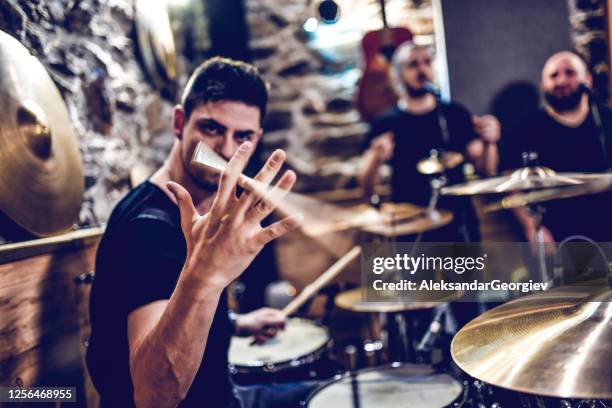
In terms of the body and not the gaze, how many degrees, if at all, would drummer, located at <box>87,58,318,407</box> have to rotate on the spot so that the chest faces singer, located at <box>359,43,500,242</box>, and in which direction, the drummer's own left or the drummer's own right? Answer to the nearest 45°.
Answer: approximately 90° to the drummer's own left

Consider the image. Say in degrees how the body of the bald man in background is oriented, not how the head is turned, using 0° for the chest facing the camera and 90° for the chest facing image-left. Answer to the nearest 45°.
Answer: approximately 0°

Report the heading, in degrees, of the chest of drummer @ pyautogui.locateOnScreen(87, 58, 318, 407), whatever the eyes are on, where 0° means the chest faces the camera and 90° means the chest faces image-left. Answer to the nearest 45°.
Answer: approximately 315°

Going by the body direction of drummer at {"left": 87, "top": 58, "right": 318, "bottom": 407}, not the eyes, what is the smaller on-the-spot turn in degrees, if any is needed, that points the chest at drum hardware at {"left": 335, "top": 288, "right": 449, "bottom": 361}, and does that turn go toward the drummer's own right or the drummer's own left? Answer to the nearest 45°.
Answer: approximately 90° to the drummer's own left

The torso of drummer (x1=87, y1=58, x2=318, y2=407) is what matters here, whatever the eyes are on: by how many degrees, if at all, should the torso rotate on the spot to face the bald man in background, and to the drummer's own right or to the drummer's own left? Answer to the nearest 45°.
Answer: approximately 90° to the drummer's own left
